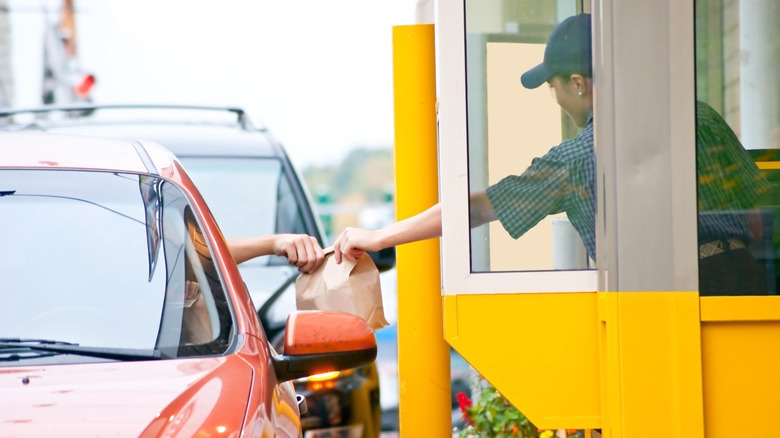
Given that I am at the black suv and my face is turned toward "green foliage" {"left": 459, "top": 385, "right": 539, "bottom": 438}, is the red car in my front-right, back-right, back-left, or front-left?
front-right

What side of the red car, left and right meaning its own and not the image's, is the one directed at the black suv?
back

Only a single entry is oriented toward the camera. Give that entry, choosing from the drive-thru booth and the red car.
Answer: the red car

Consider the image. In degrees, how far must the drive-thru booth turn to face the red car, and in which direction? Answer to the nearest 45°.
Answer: approximately 45° to its left

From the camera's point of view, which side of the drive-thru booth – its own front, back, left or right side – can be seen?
left

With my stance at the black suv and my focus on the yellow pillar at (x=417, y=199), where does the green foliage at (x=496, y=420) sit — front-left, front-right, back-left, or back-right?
front-left

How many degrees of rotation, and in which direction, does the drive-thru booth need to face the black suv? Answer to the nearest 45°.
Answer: approximately 45° to its right

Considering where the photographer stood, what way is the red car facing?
facing the viewer

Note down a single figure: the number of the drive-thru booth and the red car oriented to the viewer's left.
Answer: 1
